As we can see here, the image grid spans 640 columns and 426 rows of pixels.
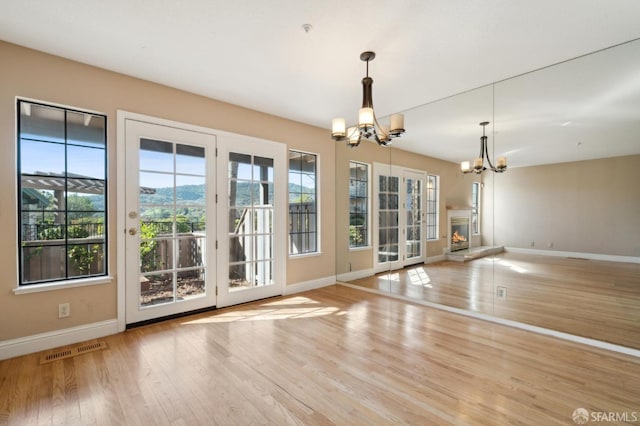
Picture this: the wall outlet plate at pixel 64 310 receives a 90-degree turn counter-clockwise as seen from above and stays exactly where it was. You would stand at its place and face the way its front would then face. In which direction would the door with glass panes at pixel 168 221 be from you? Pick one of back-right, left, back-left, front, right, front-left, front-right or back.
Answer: front

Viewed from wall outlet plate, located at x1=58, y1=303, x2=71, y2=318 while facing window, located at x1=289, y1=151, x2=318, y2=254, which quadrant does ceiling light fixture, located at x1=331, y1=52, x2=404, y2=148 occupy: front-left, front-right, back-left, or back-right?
front-right

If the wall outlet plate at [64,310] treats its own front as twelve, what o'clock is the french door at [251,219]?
The french door is roughly at 9 o'clock from the wall outlet plate.

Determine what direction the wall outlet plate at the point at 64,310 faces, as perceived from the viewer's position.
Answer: facing the viewer

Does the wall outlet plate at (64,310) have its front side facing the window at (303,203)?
no

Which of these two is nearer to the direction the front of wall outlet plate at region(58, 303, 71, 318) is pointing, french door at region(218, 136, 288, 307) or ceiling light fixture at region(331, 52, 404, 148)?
the ceiling light fixture

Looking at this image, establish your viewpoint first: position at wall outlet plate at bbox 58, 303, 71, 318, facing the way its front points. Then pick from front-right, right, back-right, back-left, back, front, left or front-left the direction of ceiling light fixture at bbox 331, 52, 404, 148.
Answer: front-left
